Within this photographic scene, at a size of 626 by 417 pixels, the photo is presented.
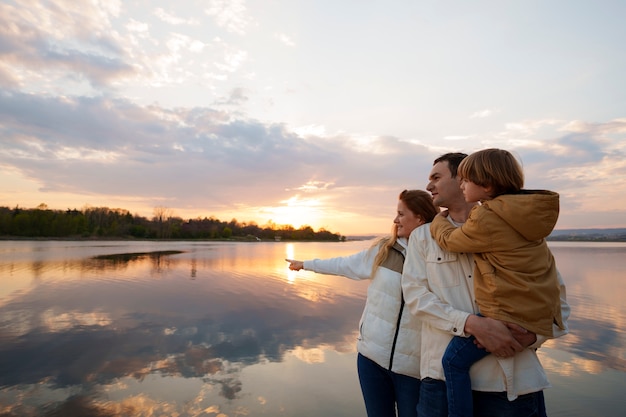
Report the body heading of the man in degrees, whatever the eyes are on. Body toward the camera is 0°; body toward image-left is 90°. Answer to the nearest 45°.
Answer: approximately 45°
